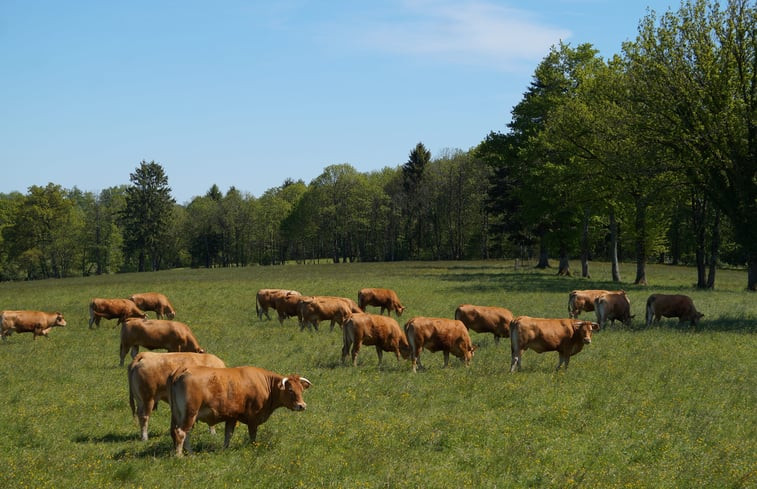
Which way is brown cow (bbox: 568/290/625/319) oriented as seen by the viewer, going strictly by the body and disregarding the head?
to the viewer's right

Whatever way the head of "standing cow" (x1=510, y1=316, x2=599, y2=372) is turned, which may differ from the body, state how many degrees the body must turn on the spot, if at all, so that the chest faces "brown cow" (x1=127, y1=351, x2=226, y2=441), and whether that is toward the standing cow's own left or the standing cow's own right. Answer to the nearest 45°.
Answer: approximately 135° to the standing cow's own right

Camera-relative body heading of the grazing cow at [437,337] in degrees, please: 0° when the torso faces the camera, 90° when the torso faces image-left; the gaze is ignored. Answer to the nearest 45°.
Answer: approximately 270°

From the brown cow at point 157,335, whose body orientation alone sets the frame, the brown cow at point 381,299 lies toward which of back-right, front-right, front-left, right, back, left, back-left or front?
front-left

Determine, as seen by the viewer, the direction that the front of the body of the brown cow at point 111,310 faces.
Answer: to the viewer's right

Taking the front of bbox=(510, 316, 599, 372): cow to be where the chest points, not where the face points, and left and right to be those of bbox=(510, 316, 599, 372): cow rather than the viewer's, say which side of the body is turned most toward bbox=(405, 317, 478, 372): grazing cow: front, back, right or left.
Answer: back
